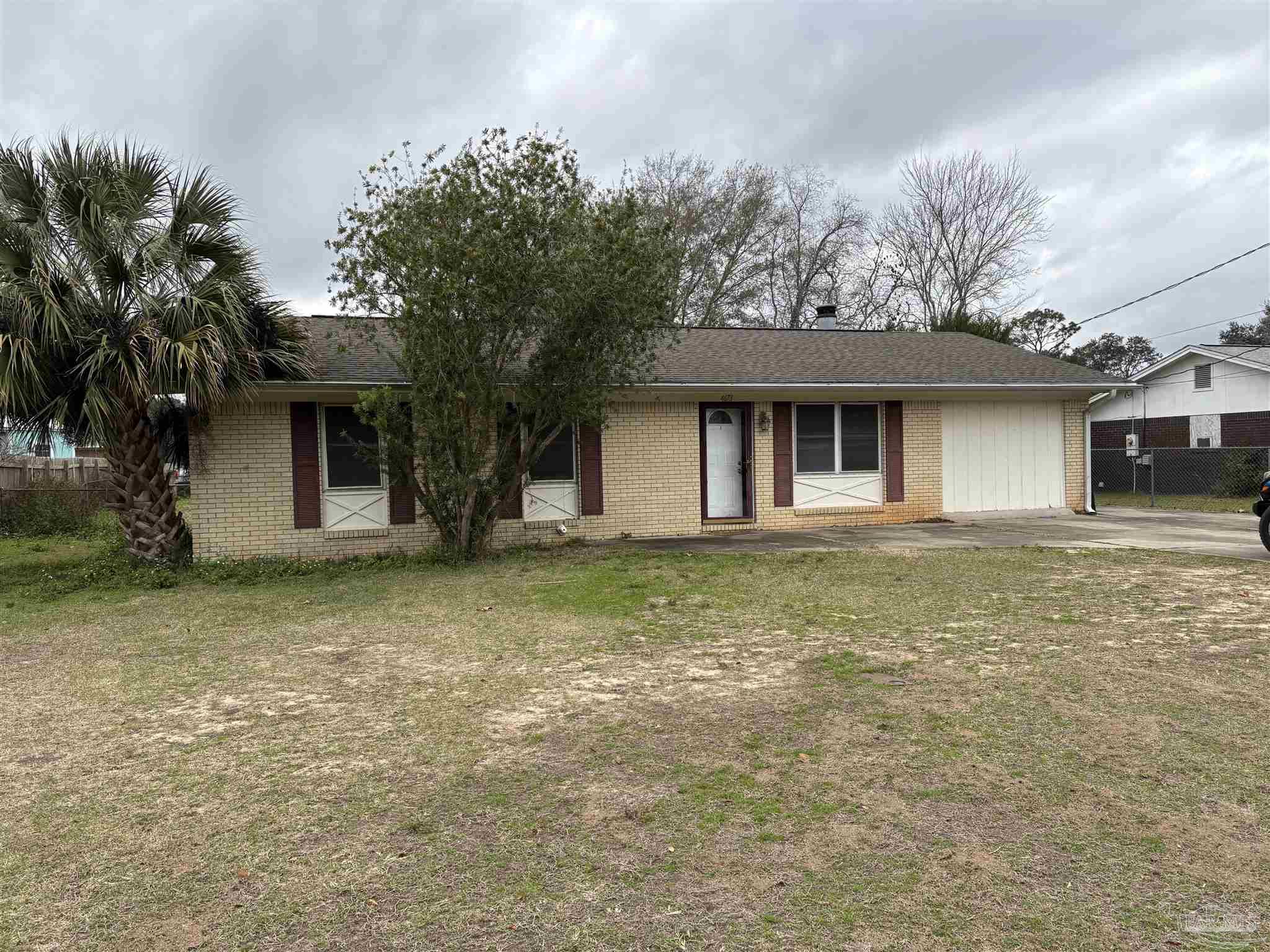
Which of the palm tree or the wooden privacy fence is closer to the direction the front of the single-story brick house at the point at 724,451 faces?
the palm tree

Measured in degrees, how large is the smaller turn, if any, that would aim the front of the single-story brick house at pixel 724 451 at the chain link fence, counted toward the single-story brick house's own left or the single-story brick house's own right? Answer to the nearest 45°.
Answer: approximately 135° to the single-story brick house's own left

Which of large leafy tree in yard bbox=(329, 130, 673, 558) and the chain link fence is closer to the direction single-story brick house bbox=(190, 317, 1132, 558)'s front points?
the large leafy tree in yard

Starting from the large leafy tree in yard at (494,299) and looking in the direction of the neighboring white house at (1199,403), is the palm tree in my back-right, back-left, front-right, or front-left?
back-left

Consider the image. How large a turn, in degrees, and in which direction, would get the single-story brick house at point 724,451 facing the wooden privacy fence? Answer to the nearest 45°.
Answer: approximately 90° to its right

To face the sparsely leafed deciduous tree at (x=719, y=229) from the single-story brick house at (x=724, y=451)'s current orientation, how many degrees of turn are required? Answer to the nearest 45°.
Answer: approximately 180°

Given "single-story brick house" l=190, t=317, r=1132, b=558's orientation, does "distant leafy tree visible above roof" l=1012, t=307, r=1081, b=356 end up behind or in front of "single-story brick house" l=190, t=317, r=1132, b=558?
behind

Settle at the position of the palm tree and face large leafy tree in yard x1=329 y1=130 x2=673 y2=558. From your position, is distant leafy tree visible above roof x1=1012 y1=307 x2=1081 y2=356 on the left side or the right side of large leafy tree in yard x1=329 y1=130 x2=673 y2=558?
left

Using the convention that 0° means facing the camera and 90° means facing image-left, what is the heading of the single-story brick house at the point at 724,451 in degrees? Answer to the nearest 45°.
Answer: approximately 0°

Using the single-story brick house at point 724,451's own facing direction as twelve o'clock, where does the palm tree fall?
The palm tree is roughly at 2 o'clock from the single-story brick house.

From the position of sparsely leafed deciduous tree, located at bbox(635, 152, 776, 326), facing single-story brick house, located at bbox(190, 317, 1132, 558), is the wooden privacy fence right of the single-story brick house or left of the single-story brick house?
right

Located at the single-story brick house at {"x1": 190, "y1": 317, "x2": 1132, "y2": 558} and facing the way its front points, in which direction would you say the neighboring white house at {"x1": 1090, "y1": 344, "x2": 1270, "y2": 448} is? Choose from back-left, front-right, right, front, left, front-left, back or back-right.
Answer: back-left

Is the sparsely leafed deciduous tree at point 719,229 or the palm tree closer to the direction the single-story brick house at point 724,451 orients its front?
the palm tree
